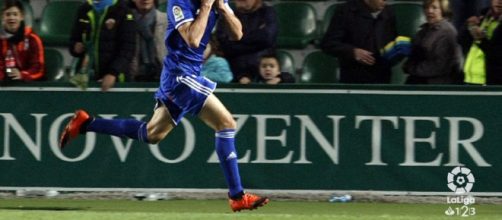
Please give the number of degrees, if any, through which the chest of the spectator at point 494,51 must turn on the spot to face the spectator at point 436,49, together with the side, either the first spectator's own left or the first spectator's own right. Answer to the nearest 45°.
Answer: approximately 45° to the first spectator's own right

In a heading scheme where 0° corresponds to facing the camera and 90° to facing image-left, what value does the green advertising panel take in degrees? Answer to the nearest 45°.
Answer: approximately 0°

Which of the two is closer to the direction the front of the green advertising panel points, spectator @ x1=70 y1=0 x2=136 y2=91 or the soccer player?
the soccer player

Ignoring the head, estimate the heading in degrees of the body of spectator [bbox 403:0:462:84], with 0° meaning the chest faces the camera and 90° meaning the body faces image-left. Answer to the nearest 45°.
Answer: approximately 45°

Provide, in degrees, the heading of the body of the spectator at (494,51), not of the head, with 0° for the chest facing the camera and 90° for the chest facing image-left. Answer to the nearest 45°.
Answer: approximately 45°

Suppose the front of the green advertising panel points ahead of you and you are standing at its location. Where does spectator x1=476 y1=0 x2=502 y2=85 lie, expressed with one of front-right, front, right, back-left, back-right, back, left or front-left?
left

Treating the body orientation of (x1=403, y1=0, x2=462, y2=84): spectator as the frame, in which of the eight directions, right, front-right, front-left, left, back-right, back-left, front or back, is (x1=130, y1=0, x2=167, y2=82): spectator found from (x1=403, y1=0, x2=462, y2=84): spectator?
front-right

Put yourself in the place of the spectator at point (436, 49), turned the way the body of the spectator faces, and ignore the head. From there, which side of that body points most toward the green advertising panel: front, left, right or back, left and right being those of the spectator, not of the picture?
front
